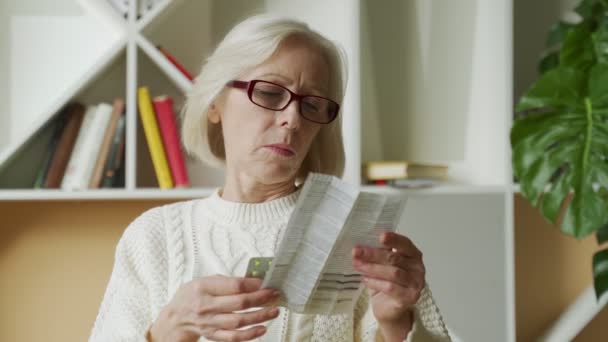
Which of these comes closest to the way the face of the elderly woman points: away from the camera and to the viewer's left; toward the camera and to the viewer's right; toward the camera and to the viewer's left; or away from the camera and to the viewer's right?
toward the camera and to the viewer's right

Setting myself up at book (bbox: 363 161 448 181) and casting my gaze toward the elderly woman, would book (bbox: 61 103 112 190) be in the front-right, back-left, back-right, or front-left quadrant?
front-right

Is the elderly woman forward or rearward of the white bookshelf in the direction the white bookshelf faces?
forward

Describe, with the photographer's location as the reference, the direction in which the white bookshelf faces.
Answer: facing the viewer
